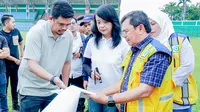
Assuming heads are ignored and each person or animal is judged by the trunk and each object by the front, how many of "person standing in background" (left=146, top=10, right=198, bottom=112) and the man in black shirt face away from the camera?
0

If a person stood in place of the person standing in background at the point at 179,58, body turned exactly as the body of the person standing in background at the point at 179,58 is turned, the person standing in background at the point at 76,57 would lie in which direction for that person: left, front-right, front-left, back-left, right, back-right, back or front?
right

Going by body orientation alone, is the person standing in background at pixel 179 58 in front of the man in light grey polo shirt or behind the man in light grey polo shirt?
in front

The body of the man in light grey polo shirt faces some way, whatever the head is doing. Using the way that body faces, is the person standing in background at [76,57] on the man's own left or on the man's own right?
on the man's own left

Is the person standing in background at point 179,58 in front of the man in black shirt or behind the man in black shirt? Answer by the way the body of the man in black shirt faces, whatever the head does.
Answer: in front

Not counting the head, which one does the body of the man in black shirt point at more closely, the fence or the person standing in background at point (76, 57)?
the person standing in background

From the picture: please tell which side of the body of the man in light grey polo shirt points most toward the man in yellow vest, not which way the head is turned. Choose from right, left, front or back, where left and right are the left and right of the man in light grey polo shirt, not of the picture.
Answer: front

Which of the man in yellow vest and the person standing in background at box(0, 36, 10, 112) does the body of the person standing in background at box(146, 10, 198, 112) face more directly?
the man in yellow vest

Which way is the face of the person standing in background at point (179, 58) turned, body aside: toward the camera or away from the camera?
toward the camera

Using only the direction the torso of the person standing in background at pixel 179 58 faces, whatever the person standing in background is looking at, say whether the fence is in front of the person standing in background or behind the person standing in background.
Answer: behind

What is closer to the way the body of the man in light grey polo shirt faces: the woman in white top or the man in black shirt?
the woman in white top

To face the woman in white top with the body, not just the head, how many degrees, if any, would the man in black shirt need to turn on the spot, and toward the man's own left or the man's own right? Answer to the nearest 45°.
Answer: approximately 45° to the man's own right

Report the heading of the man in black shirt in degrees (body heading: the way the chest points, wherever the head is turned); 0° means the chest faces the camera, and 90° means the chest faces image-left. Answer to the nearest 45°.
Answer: approximately 315°

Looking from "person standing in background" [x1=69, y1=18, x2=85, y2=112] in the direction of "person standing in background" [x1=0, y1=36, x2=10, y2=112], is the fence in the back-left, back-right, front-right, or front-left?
back-right

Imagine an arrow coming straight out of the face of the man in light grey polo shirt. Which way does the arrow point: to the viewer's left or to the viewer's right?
to the viewer's right

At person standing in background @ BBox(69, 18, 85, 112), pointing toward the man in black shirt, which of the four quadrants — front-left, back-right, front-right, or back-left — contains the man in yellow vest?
back-left

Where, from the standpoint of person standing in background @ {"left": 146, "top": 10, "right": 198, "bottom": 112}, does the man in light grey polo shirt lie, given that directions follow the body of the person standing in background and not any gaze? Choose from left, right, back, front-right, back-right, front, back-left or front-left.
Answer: front-right

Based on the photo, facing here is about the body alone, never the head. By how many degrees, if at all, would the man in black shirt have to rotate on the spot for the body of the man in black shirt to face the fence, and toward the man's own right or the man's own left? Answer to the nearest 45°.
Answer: approximately 90° to the man's own left
